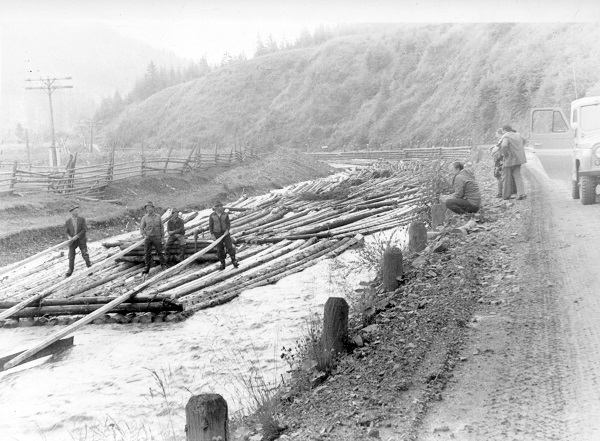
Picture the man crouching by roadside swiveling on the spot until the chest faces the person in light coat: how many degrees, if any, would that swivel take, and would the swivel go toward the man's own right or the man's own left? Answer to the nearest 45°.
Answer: approximately 135° to the man's own right

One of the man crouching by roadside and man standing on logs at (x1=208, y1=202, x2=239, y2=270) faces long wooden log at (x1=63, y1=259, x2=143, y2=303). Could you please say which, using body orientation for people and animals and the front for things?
the man crouching by roadside

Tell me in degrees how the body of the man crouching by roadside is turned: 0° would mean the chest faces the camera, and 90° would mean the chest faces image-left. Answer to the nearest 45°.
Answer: approximately 90°

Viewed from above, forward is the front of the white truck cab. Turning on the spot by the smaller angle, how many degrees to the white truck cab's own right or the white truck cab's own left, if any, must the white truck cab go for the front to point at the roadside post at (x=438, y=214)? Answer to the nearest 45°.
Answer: approximately 45° to the white truck cab's own right

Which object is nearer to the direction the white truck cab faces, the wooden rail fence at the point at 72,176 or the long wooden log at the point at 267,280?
the long wooden log

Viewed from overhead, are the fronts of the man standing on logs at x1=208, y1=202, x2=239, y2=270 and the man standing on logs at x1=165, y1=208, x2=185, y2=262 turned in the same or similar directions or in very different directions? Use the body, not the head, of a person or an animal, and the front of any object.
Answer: same or similar directions

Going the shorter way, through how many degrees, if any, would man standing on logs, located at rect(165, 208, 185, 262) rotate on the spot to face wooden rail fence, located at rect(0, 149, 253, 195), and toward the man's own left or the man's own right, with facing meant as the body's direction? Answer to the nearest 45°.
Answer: approximately 180°

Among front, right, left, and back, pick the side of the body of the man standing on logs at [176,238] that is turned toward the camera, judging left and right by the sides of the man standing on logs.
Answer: front

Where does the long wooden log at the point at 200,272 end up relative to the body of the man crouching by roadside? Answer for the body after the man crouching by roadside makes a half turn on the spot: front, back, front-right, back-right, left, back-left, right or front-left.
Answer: back

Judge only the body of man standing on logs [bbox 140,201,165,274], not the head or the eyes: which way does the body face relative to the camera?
toward the camera

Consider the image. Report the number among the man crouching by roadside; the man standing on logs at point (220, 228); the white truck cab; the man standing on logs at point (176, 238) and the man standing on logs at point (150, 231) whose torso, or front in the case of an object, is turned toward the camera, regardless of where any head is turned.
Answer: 4

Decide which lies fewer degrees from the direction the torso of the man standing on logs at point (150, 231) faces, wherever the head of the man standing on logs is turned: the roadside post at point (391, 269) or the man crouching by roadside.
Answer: the roadside post

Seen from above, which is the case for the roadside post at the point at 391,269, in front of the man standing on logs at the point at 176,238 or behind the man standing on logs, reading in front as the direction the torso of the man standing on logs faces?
in front

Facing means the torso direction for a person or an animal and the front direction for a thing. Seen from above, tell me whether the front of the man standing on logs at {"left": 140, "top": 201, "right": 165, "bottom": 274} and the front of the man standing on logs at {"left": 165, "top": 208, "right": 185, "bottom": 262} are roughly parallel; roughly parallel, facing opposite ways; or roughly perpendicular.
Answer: roughly parallel

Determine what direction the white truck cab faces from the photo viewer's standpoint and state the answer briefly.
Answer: facing the viewer

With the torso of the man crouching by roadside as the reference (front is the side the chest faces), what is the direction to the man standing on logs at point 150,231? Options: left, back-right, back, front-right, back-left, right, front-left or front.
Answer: front

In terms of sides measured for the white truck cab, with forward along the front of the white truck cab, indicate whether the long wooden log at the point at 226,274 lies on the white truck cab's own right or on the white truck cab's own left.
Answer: on the white truck cab's own right
